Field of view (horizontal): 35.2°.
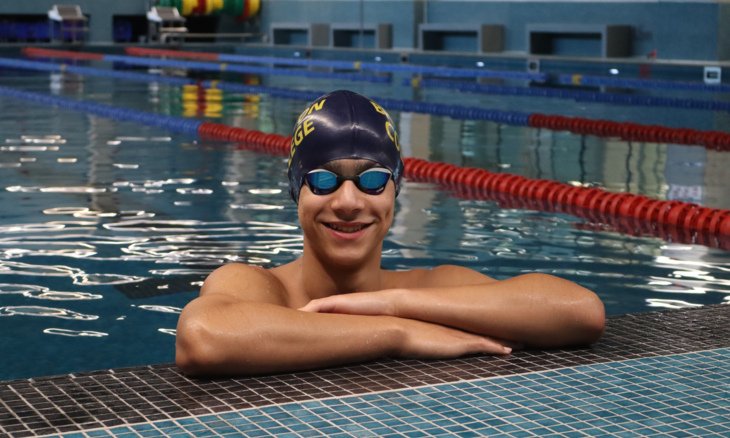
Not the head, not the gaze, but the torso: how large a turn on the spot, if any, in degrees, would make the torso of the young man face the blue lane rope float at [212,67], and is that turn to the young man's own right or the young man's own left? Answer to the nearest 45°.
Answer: approximately 180°

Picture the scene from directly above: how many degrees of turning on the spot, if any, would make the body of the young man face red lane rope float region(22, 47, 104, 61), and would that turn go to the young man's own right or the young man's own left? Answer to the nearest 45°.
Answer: approximately 180°

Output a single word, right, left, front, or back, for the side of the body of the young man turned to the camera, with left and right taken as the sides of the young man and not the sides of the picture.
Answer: front

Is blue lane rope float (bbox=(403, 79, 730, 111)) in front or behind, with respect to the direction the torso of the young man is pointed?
behind

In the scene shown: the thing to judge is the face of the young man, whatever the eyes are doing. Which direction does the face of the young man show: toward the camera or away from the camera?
toward the camera

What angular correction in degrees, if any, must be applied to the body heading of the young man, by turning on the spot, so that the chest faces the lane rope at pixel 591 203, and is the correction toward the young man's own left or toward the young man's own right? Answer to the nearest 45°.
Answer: approximately 180°

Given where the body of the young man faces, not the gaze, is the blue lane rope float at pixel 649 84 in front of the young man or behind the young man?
behind

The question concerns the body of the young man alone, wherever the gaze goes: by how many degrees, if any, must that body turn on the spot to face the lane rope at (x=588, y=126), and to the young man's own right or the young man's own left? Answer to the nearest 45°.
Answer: approximately 180°
